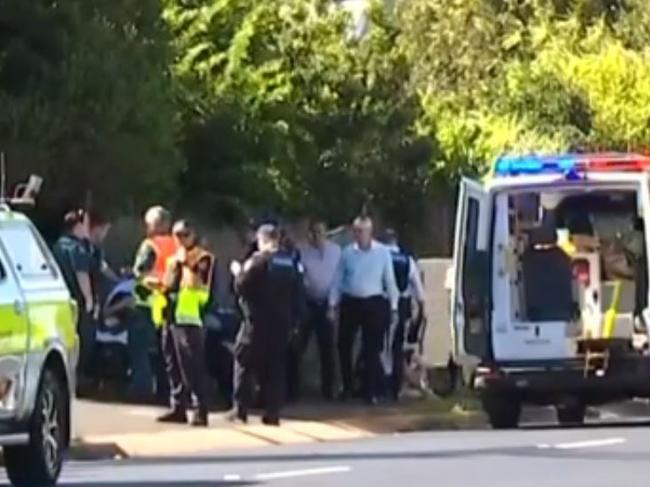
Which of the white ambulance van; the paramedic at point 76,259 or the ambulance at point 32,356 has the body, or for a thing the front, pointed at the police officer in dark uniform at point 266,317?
the paramedic

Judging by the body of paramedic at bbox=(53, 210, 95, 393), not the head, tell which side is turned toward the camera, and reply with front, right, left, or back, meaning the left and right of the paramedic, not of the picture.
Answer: right

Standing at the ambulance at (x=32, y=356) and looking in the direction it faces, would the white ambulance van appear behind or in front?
behind

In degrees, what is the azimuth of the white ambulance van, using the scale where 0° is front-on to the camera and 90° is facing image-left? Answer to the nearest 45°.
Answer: approximately 180°

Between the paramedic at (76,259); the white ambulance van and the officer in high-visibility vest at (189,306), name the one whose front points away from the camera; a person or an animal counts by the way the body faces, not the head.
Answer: the white ambulance van

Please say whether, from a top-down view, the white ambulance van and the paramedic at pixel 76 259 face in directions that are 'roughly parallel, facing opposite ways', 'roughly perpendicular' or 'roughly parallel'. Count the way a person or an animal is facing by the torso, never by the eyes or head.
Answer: roughly perpendicular

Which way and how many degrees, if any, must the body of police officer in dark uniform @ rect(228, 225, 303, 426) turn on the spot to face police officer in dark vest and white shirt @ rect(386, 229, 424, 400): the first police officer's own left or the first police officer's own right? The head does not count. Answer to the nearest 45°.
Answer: approximately 90° to the first police officer's own right

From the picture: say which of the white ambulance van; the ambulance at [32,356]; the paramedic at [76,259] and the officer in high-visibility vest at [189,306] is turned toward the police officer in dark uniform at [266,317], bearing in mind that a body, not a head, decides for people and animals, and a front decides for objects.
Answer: the paramedic

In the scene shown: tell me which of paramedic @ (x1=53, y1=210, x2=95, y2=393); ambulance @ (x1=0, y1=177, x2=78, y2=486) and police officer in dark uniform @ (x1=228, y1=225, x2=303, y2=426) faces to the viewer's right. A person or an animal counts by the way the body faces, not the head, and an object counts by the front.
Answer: the paramedic

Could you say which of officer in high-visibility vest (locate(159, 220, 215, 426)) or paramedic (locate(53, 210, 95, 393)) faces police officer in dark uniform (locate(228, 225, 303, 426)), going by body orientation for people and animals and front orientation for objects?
the paramedic
